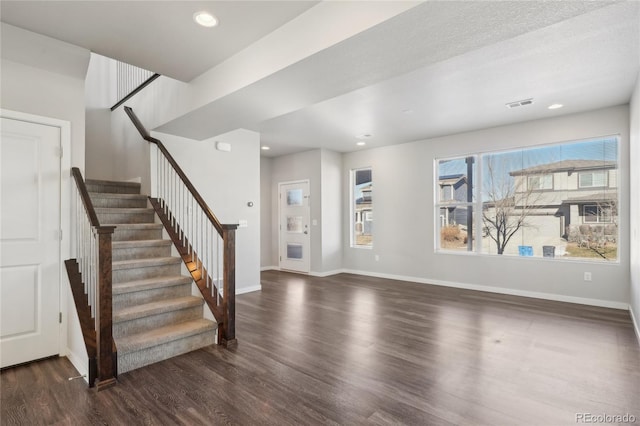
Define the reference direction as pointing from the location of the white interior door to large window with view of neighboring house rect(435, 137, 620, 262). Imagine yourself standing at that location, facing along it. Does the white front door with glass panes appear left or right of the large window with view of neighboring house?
left

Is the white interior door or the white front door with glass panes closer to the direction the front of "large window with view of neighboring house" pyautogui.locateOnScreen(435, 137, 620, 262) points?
the white interior door

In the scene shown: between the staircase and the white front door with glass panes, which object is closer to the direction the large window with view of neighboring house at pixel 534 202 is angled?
the staircase

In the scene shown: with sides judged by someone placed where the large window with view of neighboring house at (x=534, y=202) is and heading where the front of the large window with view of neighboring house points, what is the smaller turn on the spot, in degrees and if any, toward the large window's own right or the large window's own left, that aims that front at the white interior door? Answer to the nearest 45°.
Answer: approximately 45° to the large window's own right

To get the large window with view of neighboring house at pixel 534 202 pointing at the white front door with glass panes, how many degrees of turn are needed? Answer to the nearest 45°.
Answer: approximately 90° to its right

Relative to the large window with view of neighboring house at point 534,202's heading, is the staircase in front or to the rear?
in front

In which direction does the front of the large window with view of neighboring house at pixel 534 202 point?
toward the camera

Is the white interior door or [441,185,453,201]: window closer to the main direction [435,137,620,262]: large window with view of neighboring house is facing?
the white interior door
